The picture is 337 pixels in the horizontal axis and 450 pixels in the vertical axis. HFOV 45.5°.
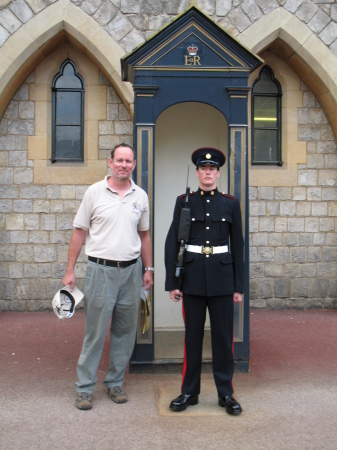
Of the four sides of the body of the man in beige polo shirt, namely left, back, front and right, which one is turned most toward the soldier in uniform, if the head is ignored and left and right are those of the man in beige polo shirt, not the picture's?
left

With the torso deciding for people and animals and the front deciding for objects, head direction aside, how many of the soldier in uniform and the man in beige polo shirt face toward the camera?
2

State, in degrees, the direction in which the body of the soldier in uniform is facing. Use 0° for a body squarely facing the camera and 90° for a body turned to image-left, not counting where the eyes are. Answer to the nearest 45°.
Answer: approximately 0°

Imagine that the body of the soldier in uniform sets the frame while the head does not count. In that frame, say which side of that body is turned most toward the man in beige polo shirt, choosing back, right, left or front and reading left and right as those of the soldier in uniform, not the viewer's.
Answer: right
